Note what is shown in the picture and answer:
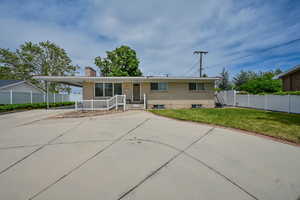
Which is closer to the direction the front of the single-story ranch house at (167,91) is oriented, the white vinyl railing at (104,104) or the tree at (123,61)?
the white vinyl railing

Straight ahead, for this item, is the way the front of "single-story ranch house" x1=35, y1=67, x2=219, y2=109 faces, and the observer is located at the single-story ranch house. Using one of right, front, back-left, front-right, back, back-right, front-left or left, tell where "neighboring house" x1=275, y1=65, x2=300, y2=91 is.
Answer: left

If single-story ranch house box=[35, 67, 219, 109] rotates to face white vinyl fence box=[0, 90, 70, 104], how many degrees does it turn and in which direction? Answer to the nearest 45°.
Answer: approximately 90° to its right

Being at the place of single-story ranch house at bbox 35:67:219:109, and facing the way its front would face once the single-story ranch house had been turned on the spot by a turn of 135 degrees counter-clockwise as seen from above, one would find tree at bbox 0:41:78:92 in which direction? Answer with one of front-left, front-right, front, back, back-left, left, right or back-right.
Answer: left

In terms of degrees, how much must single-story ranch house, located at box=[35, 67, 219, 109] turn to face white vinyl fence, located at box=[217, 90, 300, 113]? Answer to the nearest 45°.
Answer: approximately 45° to its left

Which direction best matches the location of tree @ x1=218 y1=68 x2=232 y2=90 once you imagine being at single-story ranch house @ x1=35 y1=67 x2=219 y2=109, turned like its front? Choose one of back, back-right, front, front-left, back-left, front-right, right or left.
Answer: back-left

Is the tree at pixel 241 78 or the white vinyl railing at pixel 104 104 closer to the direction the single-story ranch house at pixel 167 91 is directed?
the white vinyl railing

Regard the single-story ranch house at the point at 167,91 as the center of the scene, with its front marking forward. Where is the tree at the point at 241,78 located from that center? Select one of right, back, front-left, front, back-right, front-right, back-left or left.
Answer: back-left

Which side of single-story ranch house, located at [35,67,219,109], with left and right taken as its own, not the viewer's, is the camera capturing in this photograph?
front

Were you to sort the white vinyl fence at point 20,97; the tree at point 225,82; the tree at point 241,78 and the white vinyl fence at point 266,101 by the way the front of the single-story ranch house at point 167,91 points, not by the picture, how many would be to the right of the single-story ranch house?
1

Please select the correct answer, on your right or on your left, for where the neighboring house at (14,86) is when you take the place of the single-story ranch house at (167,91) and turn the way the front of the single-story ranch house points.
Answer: on your right

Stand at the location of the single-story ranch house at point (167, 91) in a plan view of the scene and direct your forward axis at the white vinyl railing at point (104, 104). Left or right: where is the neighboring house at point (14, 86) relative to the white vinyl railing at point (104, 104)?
right

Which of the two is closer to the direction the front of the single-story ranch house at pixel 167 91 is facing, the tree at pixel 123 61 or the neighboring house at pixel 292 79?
the neighboring house

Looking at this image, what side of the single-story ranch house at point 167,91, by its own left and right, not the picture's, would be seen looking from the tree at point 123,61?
back

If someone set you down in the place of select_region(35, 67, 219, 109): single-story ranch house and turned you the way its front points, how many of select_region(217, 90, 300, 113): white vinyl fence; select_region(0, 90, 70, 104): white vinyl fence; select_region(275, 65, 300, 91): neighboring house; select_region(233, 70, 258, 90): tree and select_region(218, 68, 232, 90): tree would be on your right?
1
